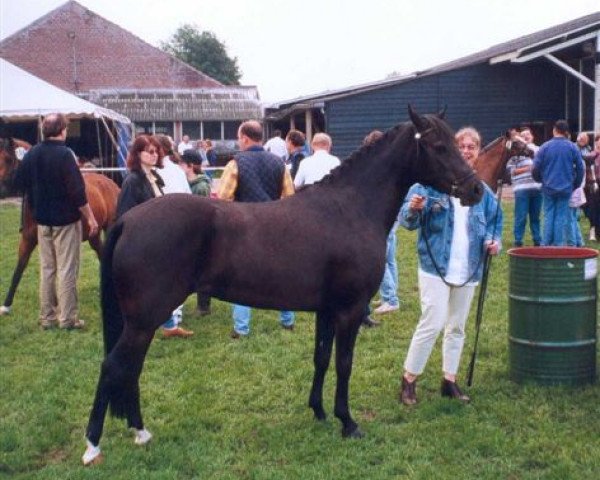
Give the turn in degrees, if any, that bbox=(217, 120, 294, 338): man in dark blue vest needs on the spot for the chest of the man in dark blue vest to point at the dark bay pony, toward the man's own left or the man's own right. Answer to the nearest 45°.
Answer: approximately 180°

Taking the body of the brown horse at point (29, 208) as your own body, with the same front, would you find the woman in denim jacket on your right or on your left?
on your left

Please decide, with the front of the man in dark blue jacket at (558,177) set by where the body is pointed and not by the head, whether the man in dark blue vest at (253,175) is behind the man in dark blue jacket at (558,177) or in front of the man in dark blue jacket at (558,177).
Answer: behind

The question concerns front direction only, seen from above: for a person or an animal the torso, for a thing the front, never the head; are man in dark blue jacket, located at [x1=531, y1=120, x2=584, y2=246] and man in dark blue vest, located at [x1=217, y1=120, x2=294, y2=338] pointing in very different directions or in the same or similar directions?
same or similar directions

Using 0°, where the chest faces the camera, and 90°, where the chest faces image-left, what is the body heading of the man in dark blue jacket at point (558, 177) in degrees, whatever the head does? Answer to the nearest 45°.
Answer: approximately 180°

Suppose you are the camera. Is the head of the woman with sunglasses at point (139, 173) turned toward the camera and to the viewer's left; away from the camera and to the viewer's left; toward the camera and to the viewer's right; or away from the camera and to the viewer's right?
toward the camera and to the viewer's right

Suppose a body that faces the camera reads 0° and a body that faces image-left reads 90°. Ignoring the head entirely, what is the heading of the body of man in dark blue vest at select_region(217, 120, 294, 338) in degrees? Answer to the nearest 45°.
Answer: approximately 180°

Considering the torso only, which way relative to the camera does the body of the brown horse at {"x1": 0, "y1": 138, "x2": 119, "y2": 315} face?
to the viewer's left

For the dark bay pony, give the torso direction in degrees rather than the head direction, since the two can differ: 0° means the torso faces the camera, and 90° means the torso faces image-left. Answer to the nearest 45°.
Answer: approximately 270°

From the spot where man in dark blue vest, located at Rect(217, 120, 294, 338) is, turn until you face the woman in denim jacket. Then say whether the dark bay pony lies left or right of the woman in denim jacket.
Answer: right

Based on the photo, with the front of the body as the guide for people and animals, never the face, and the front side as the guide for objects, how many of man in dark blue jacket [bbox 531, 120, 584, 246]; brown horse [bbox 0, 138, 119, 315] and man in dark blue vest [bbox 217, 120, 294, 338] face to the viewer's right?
0

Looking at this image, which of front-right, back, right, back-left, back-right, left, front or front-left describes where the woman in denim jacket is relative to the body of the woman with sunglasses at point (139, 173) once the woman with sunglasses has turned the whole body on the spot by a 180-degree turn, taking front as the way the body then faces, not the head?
back
